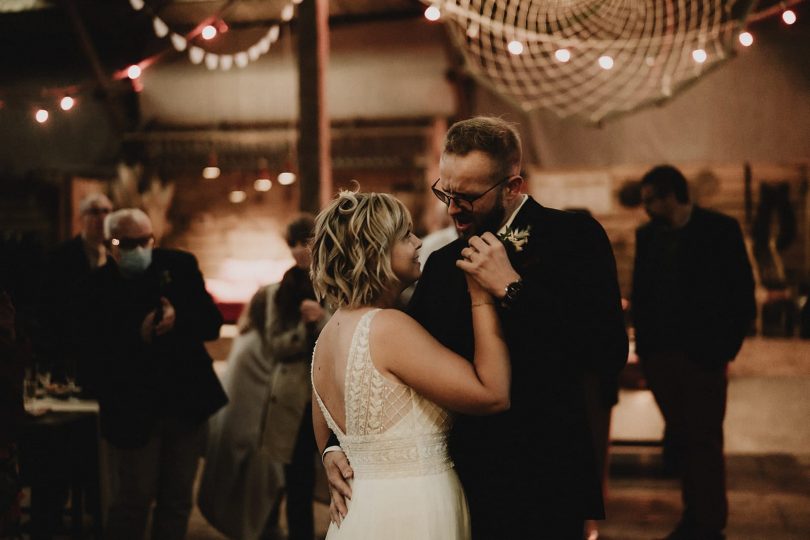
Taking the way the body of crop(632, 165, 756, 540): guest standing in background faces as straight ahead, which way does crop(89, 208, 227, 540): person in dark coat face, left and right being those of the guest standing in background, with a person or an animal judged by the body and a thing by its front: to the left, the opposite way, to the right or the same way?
to the left

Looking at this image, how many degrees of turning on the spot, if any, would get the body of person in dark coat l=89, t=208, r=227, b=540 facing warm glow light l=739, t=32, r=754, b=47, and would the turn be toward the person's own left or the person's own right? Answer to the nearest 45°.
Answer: approximately 90° to the person's own left

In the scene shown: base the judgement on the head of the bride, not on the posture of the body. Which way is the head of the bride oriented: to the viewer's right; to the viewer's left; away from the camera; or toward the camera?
to the viewer's right

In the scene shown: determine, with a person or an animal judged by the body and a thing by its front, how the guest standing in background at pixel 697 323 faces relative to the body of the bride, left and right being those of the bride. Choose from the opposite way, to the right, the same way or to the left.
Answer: the opposite way

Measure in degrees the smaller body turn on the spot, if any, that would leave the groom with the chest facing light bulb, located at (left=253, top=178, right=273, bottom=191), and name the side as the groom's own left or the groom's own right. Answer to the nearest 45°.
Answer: approximately 135° to the groom's own right

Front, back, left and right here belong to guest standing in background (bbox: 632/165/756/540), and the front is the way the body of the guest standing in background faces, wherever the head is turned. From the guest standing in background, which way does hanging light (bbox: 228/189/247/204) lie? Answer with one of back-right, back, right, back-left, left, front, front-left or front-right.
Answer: right

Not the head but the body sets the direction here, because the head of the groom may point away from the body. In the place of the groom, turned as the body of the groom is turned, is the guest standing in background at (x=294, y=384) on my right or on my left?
on my right

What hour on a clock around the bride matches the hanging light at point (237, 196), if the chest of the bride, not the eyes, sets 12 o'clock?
The hanging light is roughly at 10 o'clock from the bride.

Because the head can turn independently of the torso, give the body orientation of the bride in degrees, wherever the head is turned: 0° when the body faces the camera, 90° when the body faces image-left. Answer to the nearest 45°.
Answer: approximately 225°

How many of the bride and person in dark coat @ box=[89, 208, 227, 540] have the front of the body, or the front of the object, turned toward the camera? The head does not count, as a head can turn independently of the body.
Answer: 1

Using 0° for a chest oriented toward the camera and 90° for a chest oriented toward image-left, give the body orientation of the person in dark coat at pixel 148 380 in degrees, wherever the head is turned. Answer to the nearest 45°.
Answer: approximately 0°
